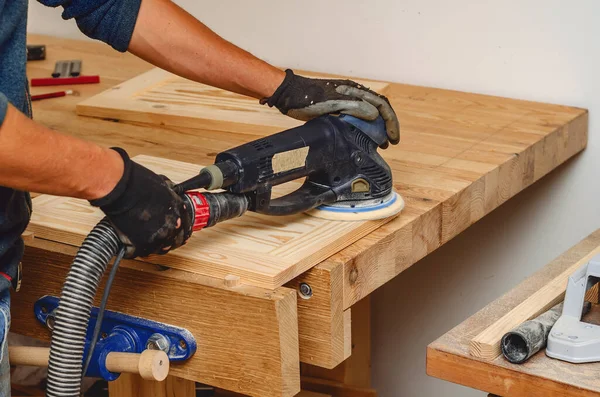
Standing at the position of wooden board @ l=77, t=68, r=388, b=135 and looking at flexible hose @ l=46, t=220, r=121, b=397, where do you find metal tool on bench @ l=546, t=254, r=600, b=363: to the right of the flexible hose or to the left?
left

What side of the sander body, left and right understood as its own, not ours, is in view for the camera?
right

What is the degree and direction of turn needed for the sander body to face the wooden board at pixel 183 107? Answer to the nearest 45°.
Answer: approximately 90° to its left
